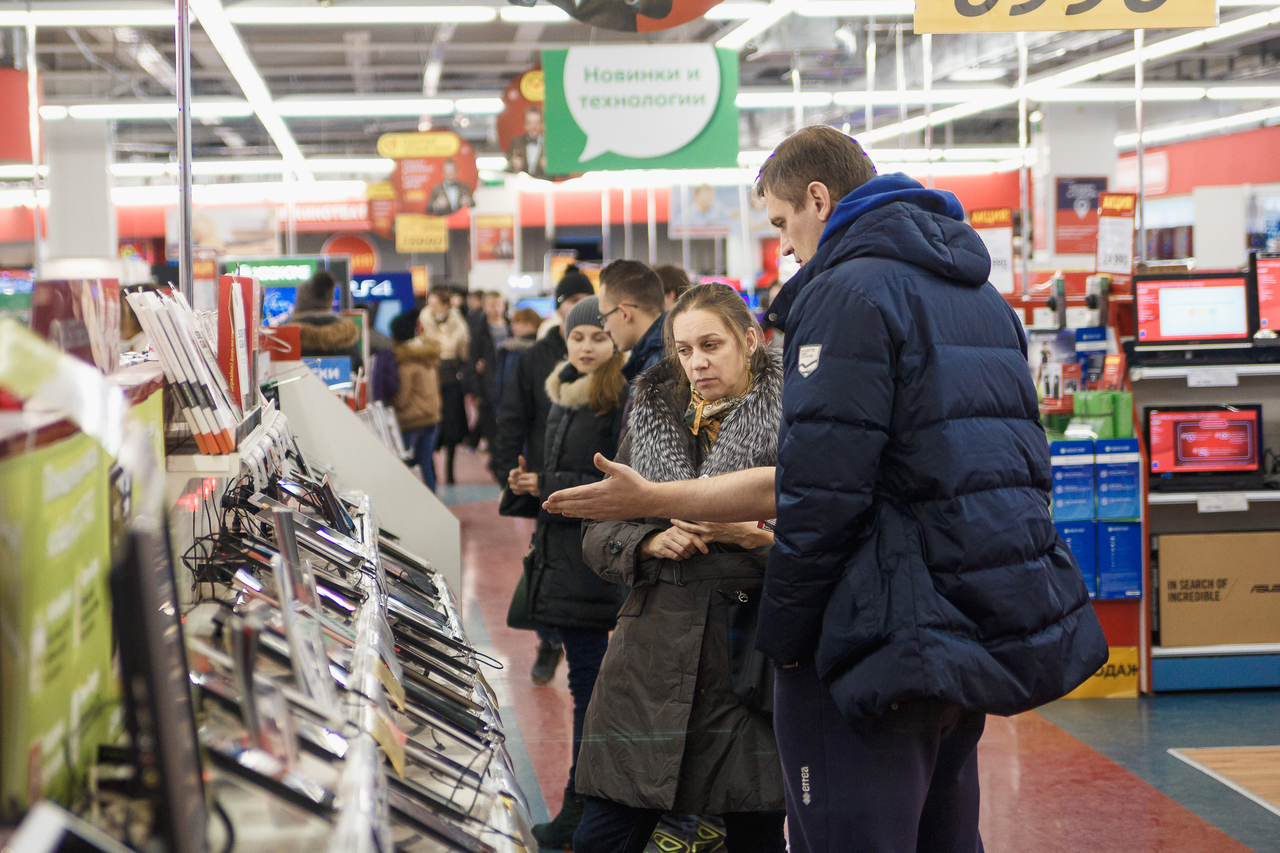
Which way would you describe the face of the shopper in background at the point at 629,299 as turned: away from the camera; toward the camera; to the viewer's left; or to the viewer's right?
to the viewer's left

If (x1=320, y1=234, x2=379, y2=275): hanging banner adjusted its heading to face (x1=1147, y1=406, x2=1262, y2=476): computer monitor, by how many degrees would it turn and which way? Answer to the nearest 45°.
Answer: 0° — it already faces it

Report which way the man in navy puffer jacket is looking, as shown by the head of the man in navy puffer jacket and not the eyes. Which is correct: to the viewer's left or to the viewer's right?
to the viewer's left

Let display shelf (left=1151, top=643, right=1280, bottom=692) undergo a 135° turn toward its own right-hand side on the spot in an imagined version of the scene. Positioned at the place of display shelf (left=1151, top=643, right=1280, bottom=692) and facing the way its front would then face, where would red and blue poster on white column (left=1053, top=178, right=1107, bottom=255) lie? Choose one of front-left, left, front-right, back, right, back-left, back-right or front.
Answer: front-right

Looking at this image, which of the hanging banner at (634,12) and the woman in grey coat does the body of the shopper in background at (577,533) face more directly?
the woman in grey coat

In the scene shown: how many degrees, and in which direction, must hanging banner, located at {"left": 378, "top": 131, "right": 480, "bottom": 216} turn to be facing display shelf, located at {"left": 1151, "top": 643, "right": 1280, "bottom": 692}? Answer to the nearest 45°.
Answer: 0° — it already faces it
